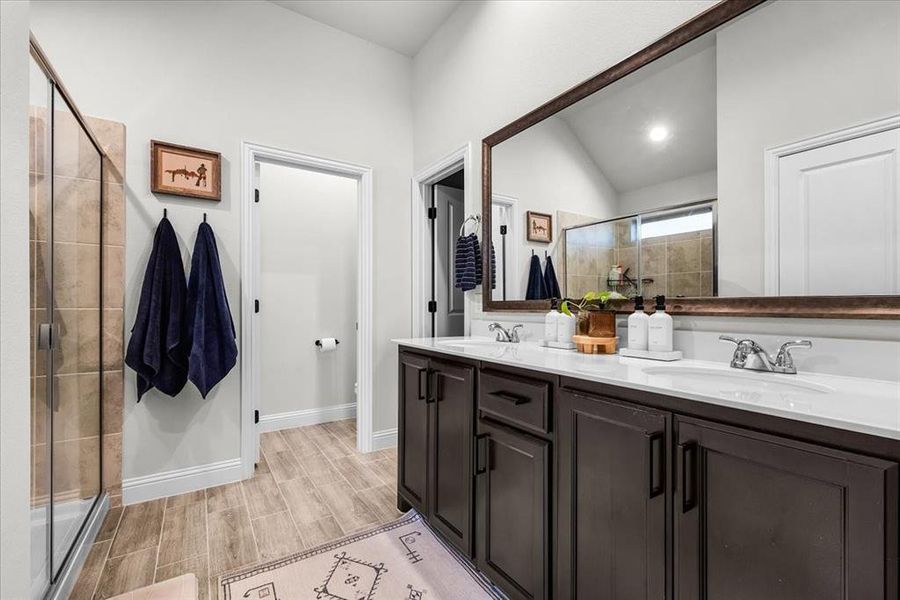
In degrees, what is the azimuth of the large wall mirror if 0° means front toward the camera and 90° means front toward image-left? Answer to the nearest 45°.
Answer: approximately 45°

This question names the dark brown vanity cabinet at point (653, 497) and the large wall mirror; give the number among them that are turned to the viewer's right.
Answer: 0

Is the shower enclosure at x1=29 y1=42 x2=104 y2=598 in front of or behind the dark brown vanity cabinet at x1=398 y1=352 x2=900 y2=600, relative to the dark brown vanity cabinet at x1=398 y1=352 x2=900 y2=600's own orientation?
in front

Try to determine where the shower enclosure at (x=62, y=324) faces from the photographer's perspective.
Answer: facing to the right of the viewer

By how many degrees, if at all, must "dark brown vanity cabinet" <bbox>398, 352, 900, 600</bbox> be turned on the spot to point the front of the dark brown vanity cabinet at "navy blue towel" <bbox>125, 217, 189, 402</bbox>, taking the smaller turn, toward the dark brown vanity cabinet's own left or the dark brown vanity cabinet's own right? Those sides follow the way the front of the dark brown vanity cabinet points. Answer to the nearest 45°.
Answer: approximately 45° to the dark brown vanity cabinet's own right

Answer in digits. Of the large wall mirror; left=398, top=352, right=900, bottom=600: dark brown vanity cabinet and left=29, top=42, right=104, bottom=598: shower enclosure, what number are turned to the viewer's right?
1

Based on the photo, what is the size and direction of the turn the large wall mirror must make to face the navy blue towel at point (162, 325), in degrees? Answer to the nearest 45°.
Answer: approximately 45° to its right

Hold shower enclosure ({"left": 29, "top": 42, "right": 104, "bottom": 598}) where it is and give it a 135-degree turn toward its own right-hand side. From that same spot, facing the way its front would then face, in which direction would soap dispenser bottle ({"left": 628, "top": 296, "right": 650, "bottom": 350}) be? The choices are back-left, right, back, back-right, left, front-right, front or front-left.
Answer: left

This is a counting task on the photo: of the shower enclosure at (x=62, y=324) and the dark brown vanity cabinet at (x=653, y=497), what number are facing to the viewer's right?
1
